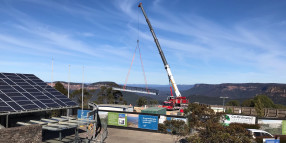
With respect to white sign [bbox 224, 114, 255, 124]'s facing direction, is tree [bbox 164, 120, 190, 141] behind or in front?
in front

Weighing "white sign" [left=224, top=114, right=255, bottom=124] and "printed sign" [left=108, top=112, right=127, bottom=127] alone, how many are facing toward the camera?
2

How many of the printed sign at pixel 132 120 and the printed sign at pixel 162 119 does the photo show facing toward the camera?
2

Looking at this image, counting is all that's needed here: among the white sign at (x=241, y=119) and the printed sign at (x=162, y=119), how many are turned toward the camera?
2

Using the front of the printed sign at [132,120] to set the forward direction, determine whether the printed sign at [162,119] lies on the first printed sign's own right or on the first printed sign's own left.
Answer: on the first printed sign's own left

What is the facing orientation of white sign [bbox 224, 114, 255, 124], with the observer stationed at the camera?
facing the viewer

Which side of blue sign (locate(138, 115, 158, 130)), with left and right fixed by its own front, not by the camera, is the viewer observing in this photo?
front
